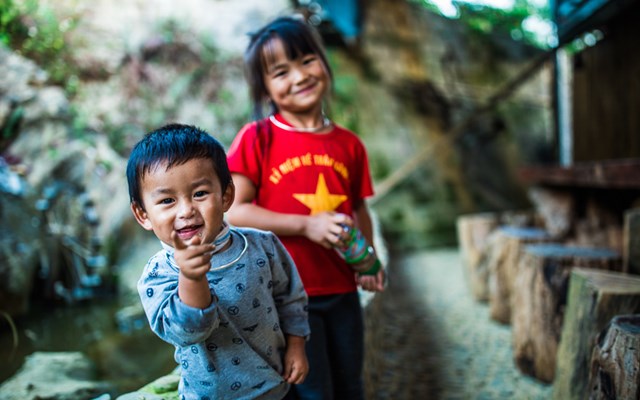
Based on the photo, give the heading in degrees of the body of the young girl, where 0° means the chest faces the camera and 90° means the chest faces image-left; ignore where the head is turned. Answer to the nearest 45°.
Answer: approximately 0°

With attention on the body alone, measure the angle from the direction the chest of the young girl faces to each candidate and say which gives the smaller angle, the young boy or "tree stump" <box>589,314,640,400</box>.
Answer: the young boy

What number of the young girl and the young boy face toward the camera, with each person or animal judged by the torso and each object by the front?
2

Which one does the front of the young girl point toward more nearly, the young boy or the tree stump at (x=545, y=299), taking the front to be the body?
the young boy

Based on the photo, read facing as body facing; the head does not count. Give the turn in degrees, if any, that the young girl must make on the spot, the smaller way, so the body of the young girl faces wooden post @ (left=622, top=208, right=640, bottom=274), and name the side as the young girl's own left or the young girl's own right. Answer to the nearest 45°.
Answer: approximately 135° to the young girl's own left

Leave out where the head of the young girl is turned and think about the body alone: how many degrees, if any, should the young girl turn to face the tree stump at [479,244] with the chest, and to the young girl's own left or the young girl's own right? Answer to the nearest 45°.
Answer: approximately 135° to the young girl's own left

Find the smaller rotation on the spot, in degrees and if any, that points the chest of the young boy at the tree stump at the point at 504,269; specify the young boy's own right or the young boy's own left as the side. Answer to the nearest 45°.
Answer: approximately 135° to the young boy's own left

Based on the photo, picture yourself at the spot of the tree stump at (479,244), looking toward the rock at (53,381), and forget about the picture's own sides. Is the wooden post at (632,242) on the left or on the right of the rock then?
left

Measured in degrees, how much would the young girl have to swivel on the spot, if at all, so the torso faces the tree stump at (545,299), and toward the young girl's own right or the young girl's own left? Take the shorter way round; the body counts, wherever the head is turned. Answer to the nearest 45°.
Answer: approximately 135° to the young girl's own left

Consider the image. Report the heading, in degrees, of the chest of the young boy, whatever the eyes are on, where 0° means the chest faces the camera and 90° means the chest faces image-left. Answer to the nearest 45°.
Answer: approximately 0°

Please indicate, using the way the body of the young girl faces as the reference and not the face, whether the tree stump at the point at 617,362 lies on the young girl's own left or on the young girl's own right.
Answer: on the young girl's own left

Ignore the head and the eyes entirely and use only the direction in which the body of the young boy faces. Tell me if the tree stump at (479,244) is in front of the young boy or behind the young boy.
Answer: behind
